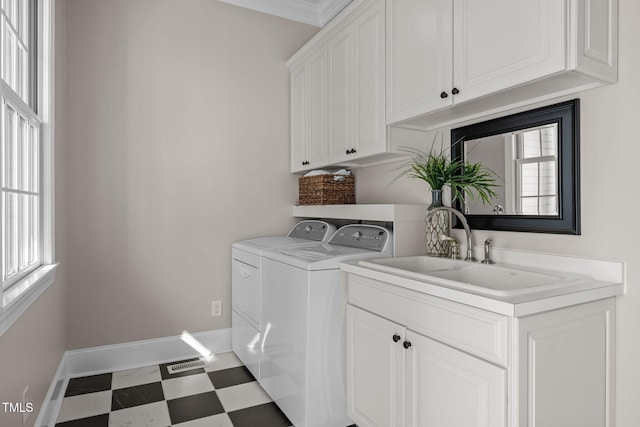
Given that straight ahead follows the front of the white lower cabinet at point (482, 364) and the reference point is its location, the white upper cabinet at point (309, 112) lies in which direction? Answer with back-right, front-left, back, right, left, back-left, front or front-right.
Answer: right

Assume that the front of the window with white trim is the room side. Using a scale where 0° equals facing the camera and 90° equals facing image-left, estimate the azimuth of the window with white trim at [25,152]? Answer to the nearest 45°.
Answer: approximately 270°

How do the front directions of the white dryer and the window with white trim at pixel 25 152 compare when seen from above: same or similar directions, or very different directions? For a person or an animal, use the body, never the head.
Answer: very different directions

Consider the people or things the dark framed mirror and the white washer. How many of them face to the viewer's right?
0

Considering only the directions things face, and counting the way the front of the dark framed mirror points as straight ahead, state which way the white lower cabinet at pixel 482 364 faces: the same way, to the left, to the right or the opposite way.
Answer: the same way

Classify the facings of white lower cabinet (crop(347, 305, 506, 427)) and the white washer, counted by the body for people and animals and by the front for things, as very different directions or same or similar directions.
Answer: same or similar directions

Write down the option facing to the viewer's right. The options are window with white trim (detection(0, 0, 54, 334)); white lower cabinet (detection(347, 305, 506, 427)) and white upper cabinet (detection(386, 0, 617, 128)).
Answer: the window with white trim

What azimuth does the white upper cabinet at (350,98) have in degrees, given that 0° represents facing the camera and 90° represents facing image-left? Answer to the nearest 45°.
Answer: approximately 45°

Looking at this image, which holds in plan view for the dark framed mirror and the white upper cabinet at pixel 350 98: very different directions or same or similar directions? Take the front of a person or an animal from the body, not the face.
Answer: same or similar directions

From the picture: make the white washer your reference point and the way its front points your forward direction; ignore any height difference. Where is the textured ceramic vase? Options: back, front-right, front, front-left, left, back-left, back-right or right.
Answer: back-left

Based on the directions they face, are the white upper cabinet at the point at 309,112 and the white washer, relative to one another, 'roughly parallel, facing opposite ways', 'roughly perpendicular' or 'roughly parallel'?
roughly parallel

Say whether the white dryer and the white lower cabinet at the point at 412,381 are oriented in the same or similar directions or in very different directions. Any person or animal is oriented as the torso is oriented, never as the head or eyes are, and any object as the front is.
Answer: same or similar directions
